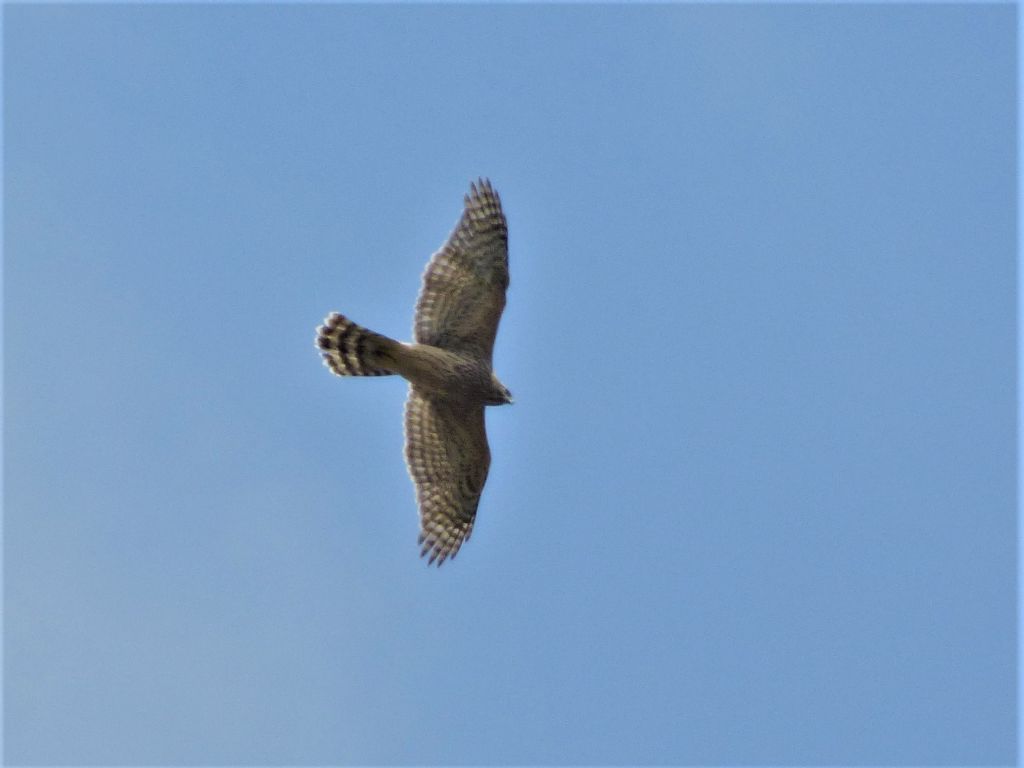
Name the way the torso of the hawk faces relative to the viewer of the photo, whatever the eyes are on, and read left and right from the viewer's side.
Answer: facing to the right of the viewer
